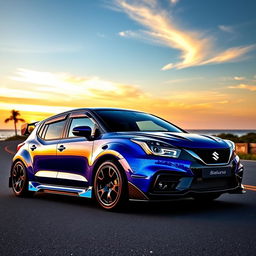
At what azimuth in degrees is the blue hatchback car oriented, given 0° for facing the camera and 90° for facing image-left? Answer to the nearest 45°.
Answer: approximately 315°
